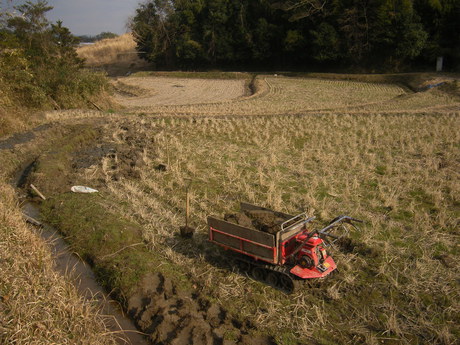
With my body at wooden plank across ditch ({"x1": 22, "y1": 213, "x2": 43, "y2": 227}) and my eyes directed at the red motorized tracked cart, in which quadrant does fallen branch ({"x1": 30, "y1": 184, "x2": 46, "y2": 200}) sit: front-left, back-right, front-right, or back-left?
back-left

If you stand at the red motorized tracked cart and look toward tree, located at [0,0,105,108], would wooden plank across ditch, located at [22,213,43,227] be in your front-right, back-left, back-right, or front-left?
front-left

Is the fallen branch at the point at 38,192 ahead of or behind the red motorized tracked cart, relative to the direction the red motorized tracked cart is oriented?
ahead

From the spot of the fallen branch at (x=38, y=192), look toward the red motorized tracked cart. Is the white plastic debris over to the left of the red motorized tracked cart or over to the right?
left

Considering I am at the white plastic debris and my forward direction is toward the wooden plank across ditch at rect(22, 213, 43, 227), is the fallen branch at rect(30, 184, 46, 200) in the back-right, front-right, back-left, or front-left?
front-right

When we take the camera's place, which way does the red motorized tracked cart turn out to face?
facing away from the viewer and to the left of the viewer

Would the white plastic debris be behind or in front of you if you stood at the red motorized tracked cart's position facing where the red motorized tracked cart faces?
in front
